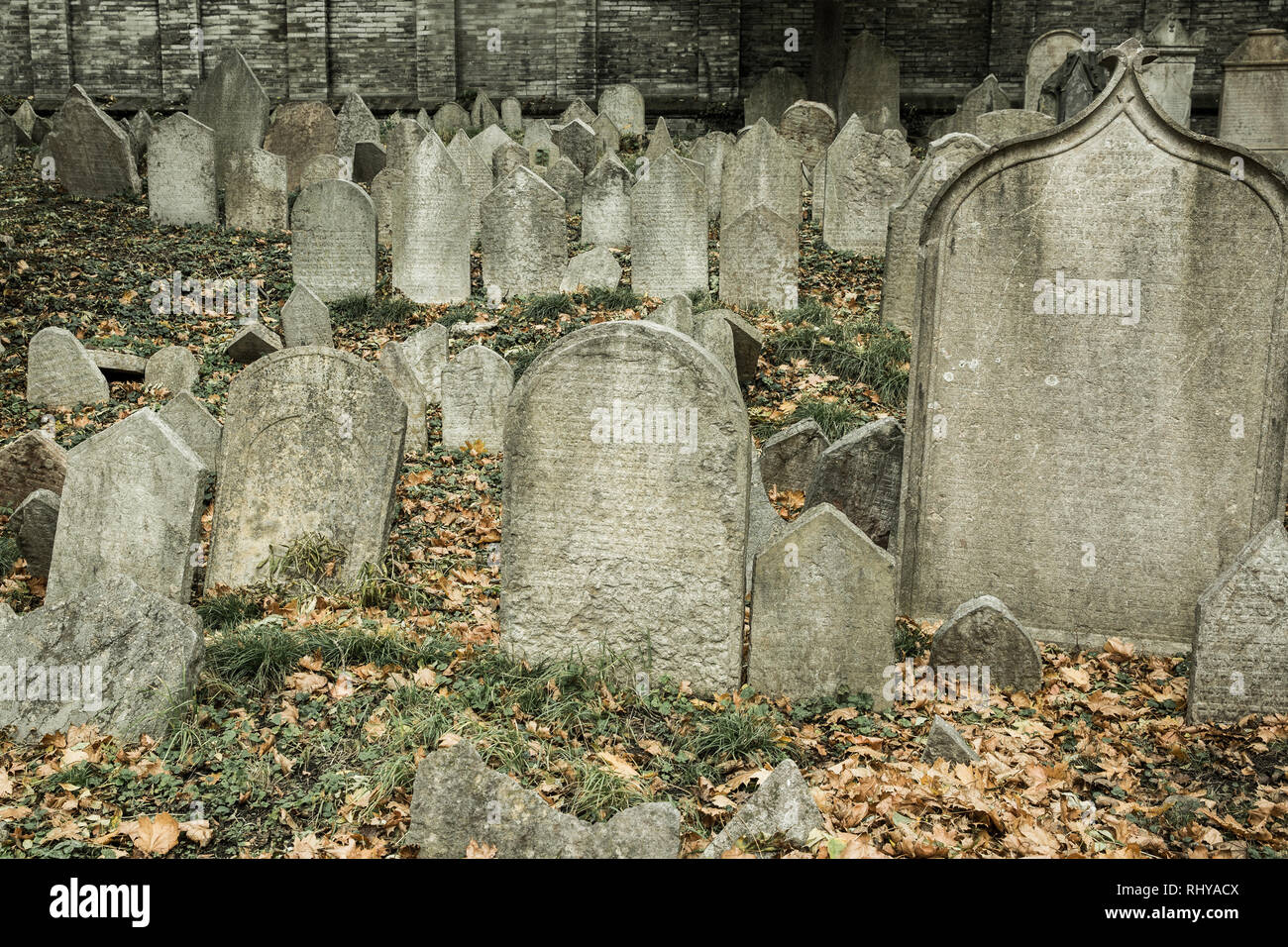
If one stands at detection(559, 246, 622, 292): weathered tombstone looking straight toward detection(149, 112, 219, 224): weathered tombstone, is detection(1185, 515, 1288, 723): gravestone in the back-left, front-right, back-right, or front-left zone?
back-left

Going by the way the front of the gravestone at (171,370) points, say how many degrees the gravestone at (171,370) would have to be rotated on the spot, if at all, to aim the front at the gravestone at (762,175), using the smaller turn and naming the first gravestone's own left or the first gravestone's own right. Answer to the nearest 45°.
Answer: approximately 90° to the first gravestone's own left

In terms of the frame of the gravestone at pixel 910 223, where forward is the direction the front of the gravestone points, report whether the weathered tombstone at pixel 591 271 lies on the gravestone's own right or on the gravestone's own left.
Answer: on the gravestone's own right

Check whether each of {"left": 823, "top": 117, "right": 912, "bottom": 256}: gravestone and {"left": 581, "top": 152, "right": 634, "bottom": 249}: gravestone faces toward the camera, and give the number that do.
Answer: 2

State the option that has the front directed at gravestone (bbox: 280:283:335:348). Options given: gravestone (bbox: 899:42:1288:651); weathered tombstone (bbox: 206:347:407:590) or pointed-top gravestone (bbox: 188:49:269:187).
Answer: the pointed-top gravestone

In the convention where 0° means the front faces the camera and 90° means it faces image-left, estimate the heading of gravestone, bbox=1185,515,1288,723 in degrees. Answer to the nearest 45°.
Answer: approximately 0°

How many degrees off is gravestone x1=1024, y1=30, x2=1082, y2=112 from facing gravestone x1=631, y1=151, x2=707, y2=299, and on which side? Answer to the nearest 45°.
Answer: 0° — it already faces it

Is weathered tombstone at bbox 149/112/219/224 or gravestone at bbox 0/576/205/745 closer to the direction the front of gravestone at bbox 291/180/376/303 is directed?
the gravestone

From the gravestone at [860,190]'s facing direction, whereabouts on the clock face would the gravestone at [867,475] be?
the gravestone at [867,475] is roughly at 12 o'clock from the gravestone at [860,190].

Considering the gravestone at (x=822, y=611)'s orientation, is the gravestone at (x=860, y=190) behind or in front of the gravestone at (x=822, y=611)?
behind
